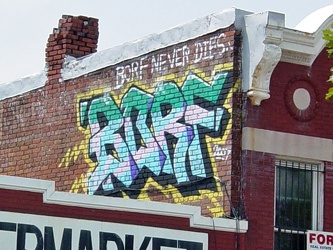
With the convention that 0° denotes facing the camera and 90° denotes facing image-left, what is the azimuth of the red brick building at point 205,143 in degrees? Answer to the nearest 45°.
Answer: approximately 315°

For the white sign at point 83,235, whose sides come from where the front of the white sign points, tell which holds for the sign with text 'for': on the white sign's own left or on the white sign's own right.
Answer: on the white sign's own left

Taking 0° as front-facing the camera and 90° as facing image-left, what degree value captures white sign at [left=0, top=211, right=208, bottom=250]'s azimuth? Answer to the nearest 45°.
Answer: approximately 315°
